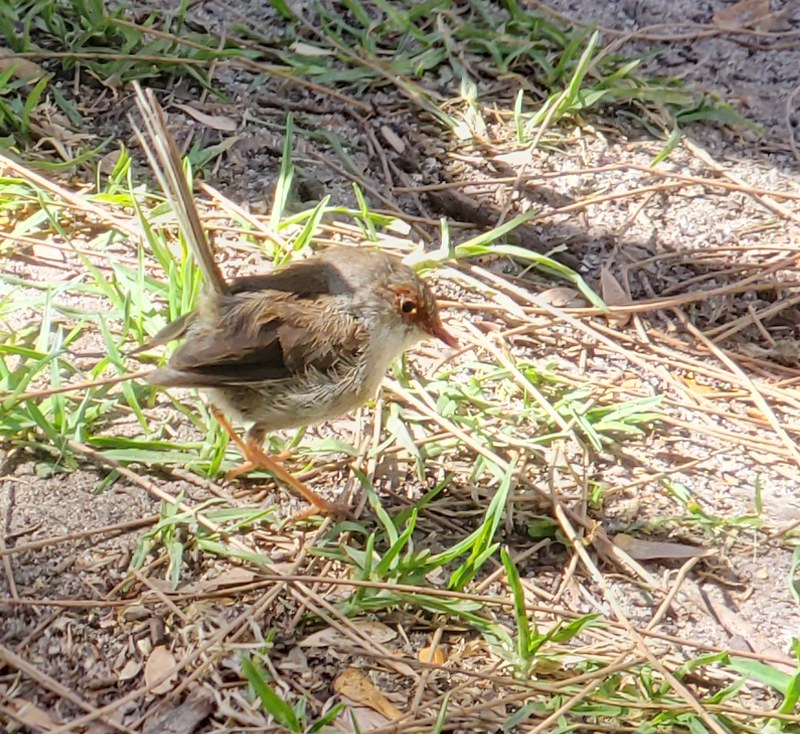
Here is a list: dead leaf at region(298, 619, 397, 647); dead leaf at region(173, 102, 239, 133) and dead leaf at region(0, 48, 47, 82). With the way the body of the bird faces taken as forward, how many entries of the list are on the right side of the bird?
1

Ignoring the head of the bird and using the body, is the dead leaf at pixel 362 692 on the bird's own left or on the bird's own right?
on the bird's own right

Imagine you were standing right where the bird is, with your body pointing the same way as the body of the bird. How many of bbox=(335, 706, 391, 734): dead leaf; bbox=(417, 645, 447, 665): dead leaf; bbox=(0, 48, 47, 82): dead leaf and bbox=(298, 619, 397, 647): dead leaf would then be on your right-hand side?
3

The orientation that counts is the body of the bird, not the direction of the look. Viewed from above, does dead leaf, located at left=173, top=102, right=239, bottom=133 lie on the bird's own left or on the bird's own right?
on the bird's own left

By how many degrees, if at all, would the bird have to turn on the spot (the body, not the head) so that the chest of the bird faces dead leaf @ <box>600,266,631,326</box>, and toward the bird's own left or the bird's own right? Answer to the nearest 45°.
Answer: approximately 45° to the bird's own left

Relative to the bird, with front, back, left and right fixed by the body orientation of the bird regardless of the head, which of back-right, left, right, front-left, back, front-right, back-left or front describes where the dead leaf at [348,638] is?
right

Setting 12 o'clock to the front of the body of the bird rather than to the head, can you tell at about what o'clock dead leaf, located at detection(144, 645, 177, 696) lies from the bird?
The dead leaf is roughly at 4 o'clock from the bird.

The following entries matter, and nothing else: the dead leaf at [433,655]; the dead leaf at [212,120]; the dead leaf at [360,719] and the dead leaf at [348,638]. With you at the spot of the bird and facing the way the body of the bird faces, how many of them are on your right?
3

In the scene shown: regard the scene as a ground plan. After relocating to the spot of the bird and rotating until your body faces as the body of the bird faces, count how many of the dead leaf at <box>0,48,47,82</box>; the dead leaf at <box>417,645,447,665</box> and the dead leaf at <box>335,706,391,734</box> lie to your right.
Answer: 2

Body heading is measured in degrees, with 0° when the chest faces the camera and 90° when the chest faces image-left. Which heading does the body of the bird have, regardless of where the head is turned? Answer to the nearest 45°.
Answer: approximately 270°

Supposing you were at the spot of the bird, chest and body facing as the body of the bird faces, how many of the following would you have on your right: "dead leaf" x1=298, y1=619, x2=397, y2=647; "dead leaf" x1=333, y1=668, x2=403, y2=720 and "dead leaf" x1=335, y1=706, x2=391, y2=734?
3

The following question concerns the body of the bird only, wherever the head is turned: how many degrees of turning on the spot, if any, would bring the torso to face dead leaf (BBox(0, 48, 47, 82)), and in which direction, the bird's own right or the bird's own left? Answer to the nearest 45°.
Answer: approximately 90° to the bird's own left

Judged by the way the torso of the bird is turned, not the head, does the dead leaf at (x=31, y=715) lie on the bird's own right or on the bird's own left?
on the bird's own right

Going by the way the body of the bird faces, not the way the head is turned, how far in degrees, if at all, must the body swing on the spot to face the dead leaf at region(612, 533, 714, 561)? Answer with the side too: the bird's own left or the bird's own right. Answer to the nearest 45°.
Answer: approximately 45° to the bird's own right
